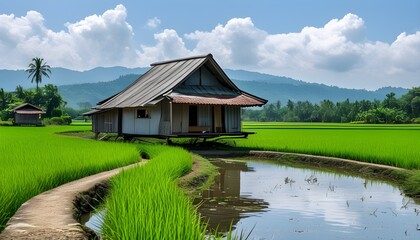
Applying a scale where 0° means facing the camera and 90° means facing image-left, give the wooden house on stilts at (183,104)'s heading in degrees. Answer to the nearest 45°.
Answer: approximately 315°
